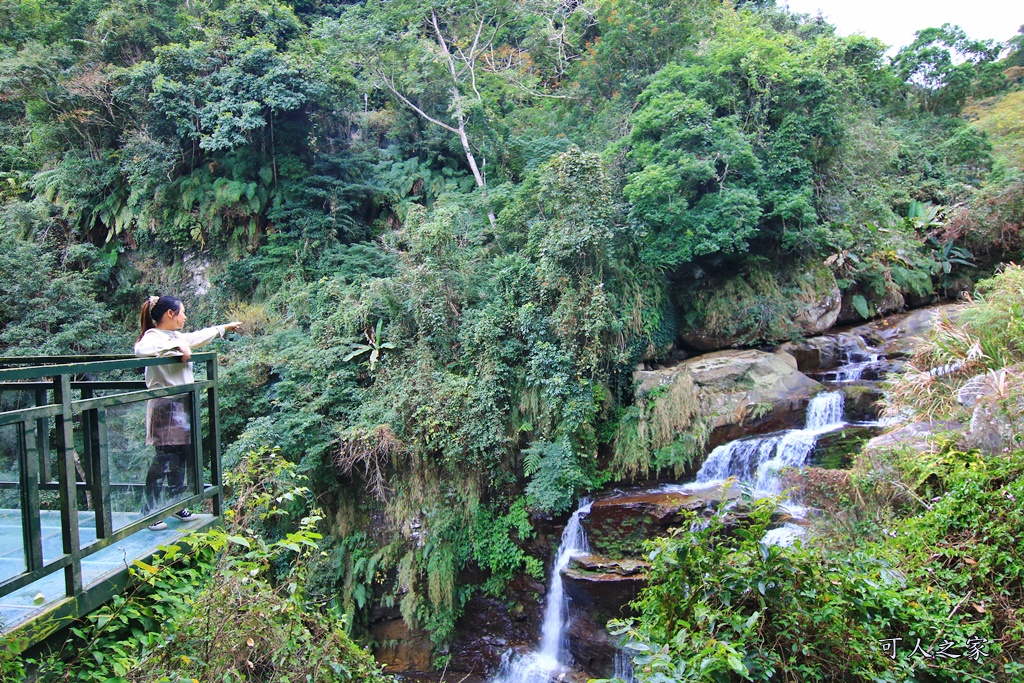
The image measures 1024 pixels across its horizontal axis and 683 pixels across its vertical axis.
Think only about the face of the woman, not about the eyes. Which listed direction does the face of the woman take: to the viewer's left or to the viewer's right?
to the viewer's right

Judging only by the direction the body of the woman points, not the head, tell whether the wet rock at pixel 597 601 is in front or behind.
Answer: in front

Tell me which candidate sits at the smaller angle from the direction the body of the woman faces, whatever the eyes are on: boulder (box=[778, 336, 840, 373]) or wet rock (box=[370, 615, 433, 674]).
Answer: the boulder

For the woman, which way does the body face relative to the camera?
to the viewer's right

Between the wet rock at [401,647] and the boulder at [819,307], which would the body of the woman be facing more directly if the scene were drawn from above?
the boulder

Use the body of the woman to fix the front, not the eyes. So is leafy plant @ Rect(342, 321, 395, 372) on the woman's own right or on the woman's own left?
on the woman's own left

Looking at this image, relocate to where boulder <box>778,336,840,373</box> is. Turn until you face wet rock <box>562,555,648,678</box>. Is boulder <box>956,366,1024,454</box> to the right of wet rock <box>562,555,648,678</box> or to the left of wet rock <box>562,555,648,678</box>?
left

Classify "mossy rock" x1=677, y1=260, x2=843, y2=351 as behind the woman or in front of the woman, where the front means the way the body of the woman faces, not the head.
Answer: in front

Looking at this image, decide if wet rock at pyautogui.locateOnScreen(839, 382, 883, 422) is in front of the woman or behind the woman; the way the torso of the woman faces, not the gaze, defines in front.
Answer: in front

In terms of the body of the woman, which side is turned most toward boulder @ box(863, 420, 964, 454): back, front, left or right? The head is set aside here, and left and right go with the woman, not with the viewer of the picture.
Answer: front
